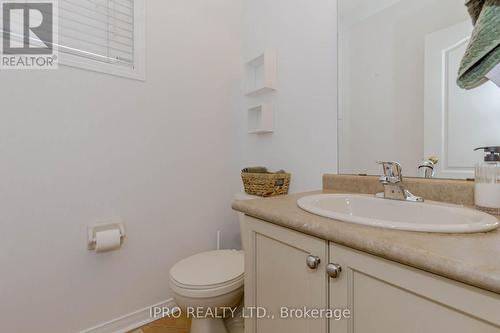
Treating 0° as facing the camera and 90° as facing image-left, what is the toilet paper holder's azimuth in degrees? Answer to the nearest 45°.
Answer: approximately 315°

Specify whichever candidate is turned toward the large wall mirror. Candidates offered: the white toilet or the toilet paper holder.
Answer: the toilet paper holder

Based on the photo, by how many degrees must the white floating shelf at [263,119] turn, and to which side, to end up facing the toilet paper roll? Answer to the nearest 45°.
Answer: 0° — it already faces it

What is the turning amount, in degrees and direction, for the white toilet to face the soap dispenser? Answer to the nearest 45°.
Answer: approximately 90° to its left

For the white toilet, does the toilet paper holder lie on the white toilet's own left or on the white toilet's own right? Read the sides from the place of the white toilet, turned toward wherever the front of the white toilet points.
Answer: on the white toilet's own right

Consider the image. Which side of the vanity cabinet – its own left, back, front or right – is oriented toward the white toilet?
right

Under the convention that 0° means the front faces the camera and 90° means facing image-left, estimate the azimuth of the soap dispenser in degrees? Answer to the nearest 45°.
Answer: approximately 90°
